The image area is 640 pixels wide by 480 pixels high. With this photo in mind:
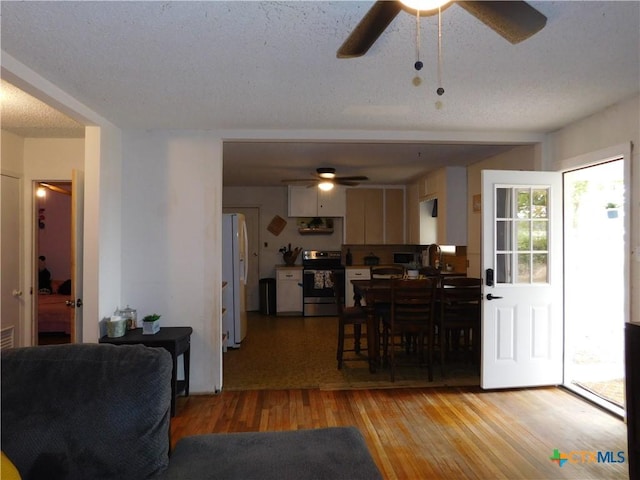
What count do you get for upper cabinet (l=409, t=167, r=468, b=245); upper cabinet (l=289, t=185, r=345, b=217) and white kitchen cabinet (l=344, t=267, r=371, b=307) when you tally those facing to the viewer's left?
1

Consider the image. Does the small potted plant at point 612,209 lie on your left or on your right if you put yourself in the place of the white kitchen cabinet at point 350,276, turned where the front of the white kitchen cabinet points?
on your left

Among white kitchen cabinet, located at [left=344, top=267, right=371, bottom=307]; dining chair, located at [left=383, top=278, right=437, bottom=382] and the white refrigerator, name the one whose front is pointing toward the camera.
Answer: the white kitchen cabinet

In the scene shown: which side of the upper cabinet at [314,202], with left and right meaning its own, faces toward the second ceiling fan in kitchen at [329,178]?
front

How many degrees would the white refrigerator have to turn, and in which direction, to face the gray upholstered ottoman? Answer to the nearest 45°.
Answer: approximately 90° to its right

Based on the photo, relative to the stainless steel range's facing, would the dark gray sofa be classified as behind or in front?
in front

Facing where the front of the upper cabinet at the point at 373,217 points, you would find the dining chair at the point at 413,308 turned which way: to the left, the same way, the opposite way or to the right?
the opposite way

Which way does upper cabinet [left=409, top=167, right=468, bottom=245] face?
to the viewer's left

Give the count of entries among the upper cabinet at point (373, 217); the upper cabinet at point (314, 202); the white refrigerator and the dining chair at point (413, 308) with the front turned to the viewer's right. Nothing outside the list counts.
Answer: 1

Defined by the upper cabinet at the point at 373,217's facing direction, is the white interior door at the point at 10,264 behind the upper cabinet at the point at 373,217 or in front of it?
in front

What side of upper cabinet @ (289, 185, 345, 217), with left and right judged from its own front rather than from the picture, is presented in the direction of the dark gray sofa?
front
